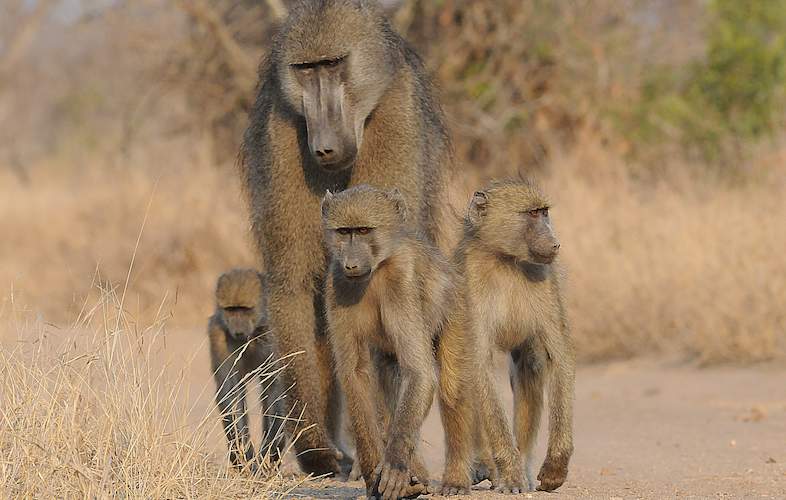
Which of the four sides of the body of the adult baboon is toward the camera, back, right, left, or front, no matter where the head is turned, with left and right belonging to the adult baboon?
front

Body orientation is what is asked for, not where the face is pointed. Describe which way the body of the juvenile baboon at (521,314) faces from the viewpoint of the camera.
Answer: toward the camera

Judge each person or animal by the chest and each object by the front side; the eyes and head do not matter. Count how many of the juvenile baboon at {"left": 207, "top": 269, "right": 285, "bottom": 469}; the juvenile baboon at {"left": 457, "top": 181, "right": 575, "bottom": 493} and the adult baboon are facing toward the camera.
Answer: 3

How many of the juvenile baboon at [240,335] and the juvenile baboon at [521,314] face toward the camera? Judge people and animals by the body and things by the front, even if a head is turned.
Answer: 2

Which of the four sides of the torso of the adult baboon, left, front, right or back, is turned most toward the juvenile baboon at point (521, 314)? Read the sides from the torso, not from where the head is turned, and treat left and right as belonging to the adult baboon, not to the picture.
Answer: left

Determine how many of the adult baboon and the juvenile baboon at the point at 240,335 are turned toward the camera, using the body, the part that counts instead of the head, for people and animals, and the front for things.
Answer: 2

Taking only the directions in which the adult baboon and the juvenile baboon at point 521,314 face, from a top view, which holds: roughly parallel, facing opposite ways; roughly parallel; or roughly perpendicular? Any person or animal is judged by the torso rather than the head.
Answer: roughly parallel

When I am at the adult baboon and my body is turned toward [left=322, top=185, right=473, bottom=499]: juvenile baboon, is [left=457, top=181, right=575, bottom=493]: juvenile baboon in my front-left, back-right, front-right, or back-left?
front-left

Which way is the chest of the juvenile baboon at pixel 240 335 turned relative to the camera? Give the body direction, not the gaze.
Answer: toward the camera

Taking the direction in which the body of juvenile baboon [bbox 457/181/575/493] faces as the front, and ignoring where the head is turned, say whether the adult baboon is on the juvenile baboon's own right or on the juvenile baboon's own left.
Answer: on the juvenile baboon's own right

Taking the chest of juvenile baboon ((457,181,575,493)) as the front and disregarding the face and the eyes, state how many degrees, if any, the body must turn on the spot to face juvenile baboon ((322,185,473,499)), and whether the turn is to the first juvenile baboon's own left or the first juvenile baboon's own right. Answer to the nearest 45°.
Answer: approximately 45° to the first juvenile baboon's own right
